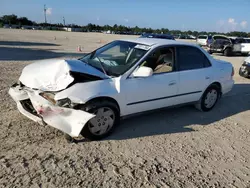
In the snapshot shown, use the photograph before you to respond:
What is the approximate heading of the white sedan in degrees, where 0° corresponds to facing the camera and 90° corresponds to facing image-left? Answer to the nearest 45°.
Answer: approximately 45°

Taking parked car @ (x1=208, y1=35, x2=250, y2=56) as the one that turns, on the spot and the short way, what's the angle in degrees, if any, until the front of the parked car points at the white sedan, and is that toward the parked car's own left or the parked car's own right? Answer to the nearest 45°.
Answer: approximately 45° to the parked car's own left

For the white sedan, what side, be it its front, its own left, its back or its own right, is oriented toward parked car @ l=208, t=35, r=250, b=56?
back

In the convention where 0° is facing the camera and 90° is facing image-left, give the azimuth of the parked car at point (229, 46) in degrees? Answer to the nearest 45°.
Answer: approximately 45°
